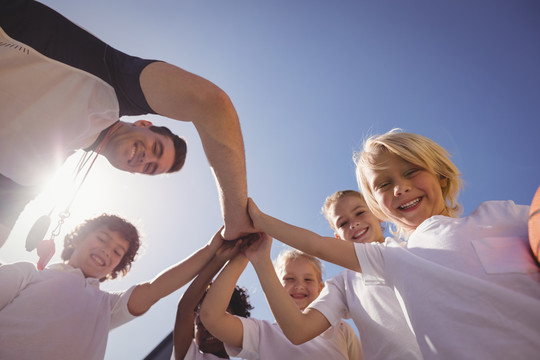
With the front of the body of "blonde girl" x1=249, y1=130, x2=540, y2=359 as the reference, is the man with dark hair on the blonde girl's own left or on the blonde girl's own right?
on the blonde girl's own right

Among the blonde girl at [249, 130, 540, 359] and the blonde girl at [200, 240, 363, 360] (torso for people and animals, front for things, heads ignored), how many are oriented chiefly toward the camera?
2

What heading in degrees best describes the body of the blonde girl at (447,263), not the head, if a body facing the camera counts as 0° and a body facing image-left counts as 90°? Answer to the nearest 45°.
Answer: approximately 0°

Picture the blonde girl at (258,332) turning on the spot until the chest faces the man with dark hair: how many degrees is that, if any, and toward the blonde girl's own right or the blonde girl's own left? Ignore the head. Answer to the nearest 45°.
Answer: approximately 45° to the blonde girl's own right

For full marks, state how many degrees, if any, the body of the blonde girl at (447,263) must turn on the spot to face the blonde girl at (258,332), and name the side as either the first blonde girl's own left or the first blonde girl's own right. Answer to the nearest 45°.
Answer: approximately 135° to the first blonde girl's own right

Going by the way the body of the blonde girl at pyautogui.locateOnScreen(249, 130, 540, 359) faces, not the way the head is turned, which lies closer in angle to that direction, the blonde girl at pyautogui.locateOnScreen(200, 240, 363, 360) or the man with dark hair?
the man with dark hair

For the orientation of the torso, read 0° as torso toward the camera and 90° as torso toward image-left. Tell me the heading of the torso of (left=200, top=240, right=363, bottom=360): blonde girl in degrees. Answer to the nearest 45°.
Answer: approximately 0°

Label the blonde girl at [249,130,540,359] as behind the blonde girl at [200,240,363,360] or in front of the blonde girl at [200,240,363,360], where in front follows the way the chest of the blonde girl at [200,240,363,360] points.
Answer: in front
